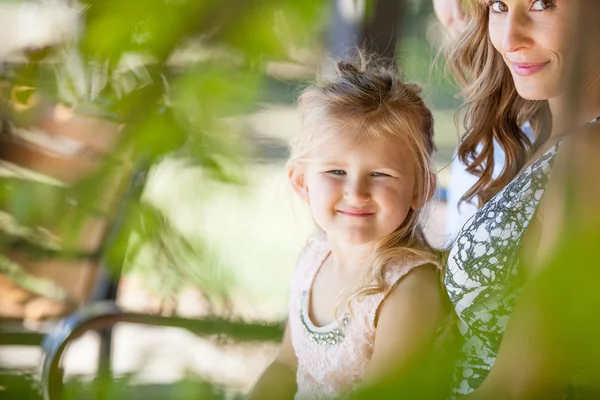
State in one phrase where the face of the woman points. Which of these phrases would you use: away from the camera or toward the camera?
toward the camera

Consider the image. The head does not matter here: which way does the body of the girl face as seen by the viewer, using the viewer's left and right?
facing the viewer and to the left of the viewer

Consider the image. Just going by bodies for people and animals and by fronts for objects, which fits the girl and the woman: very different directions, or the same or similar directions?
same or similar directions

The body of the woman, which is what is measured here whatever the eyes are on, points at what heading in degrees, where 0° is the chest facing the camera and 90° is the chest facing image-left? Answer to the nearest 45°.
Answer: approximately 45°

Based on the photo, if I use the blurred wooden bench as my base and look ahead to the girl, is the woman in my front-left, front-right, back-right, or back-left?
front-right

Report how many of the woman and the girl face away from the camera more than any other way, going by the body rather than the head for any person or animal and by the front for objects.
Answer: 0

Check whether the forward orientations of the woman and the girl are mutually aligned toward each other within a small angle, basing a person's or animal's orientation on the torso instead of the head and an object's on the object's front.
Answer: no

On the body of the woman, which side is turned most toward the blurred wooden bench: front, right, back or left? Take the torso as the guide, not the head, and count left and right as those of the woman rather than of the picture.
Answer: front
